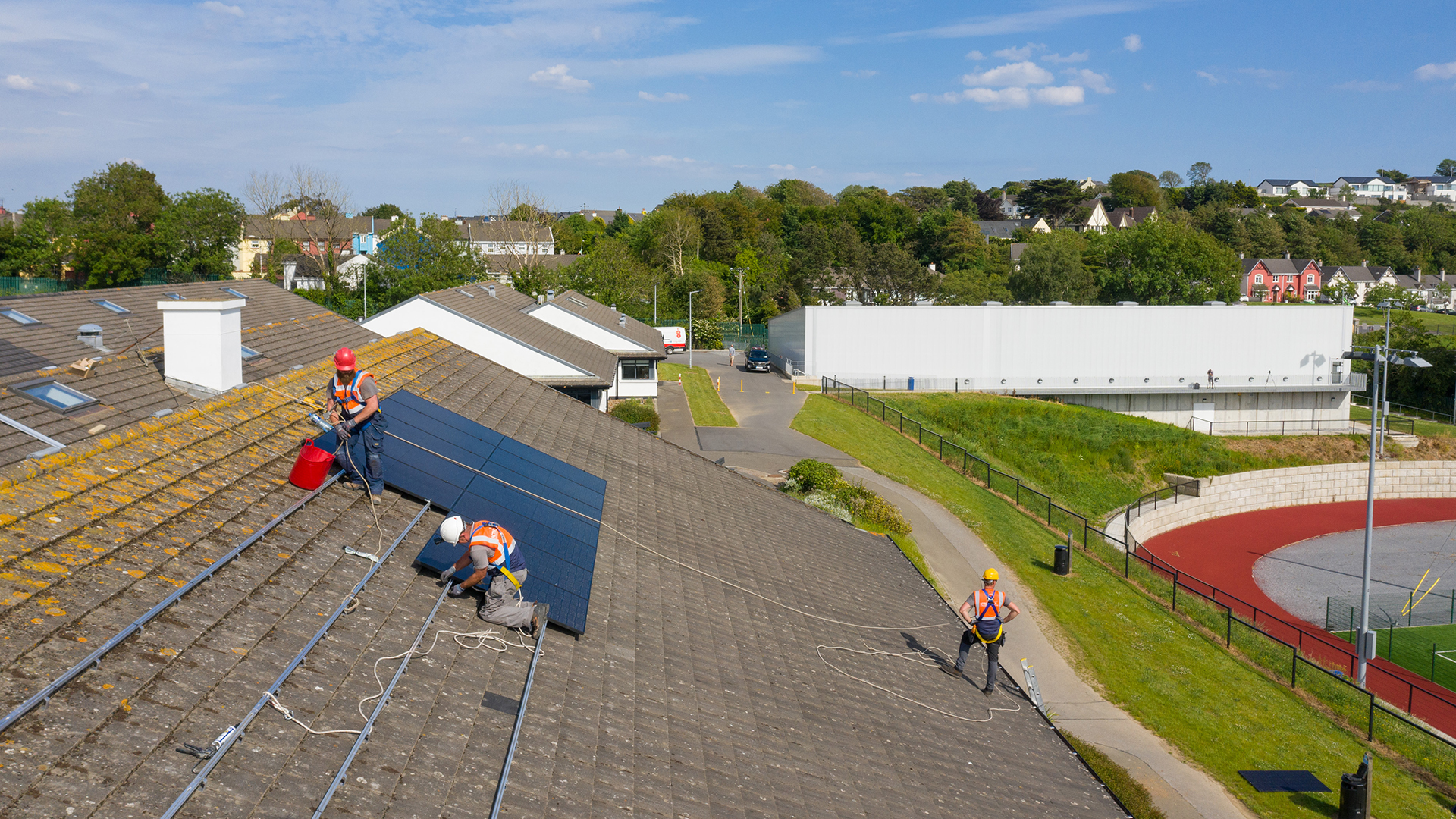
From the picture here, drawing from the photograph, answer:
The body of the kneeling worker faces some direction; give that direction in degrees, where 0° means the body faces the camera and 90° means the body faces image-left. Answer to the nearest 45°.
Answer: approximately 90°

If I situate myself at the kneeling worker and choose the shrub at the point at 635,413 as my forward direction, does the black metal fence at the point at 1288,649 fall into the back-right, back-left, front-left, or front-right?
front-right

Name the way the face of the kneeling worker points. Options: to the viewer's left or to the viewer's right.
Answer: to the viewer's left

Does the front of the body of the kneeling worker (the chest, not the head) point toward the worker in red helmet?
no

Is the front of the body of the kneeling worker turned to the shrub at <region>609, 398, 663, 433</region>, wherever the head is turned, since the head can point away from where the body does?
no

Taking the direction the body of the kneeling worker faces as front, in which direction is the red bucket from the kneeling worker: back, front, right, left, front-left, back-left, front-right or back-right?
front-right

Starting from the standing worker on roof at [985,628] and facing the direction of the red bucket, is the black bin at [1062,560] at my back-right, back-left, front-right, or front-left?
back-right

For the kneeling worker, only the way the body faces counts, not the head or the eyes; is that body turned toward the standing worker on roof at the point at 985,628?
no

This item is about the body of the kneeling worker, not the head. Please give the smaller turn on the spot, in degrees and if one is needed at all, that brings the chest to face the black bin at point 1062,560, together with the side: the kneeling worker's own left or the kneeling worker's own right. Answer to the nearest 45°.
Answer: approximately 135° to the kneeling worker's own right

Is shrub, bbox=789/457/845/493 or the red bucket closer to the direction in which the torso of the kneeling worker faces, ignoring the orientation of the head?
the red bucket

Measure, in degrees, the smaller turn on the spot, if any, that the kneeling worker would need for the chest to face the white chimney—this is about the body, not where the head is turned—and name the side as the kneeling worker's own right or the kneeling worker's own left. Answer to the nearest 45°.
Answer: approximately 45° to the kneeling worker's own right

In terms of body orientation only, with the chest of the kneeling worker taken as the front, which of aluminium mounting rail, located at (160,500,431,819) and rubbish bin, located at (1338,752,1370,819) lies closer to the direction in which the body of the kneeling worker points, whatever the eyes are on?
the aluminium mounting rail

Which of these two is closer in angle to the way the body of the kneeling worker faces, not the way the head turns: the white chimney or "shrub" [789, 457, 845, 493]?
the white chimney

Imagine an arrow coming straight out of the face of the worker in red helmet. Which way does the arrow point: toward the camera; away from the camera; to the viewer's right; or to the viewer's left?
toward the camera
